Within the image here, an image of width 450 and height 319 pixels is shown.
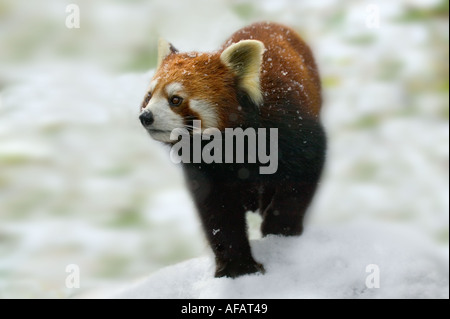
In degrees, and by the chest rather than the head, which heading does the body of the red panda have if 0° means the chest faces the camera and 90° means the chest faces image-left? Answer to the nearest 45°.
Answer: approximately 45°
